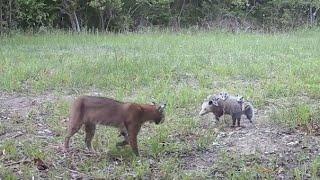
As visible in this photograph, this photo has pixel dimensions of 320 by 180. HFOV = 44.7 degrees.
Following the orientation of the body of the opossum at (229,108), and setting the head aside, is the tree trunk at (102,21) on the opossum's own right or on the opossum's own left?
on the opossum's own right

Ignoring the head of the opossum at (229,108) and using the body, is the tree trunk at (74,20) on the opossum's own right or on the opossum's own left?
on the opossum's own right

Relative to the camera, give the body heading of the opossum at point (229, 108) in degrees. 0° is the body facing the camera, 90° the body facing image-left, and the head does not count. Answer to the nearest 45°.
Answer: approximately 90°
